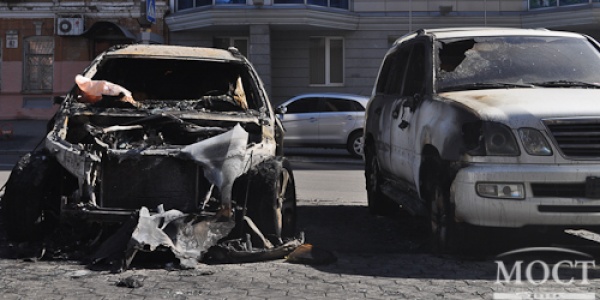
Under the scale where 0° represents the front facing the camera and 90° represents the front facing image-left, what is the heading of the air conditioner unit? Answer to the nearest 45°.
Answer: approximately 0°

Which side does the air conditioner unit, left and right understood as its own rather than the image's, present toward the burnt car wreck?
front

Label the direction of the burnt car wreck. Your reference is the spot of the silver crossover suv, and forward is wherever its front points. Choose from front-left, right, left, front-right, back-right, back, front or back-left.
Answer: left

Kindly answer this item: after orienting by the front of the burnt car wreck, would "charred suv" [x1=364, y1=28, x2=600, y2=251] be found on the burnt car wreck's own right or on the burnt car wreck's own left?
on the burnt car wreck's own left

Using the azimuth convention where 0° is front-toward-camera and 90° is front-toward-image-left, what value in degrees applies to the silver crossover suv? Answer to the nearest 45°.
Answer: approximately 90°

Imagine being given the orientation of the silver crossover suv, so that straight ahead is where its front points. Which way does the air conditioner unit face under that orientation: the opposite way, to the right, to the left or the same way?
to the left

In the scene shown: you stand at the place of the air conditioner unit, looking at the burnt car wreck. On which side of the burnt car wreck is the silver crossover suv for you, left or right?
left

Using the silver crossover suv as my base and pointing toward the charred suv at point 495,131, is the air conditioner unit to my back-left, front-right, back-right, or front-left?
back-right

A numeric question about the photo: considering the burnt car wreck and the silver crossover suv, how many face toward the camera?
1

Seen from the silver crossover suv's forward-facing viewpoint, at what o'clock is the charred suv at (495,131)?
The charred suv is roughly at 9 o'clock from the silver crossover suv.

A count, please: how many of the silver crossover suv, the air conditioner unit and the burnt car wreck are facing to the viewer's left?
1

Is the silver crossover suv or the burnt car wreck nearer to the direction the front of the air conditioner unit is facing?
the burnt car wreck
